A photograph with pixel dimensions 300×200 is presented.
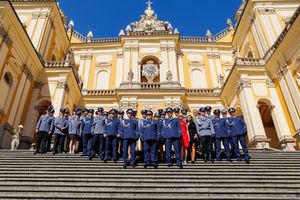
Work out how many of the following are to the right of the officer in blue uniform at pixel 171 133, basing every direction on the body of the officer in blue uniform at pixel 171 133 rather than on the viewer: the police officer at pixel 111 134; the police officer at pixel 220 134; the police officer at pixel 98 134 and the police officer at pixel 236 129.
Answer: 2

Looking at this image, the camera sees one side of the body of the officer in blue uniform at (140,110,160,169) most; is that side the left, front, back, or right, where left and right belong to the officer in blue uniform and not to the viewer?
front

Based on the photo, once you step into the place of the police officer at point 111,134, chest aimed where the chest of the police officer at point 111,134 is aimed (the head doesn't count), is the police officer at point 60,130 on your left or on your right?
on your right

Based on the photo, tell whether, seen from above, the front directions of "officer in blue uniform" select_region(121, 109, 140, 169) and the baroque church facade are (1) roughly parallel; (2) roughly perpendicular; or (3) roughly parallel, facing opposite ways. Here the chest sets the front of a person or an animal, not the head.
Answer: roughly parallel

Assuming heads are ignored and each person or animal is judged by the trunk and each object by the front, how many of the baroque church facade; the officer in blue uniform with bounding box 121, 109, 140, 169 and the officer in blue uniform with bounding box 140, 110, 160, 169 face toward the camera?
3

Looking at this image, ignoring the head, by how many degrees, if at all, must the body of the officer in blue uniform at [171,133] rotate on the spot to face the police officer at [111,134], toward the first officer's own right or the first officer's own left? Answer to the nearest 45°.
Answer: approximately 90° to the first officer's own right

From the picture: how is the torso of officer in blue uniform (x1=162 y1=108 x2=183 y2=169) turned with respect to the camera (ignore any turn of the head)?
toward the camera

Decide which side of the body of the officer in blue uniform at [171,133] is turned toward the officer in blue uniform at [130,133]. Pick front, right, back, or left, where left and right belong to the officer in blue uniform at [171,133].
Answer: right

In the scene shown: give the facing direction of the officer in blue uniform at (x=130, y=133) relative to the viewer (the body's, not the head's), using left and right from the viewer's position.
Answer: facing the viewer

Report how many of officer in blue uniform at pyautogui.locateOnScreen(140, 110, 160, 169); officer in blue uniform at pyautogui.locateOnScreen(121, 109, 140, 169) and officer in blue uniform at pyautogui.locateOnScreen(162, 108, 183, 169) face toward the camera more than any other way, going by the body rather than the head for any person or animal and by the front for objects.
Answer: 3

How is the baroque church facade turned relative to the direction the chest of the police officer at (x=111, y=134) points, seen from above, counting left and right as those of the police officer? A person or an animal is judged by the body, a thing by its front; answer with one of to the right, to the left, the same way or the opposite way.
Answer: the same way

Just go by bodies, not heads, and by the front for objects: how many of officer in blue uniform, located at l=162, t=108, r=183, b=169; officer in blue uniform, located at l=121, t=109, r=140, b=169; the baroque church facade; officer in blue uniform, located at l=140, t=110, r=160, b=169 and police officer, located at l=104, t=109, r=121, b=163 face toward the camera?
5
